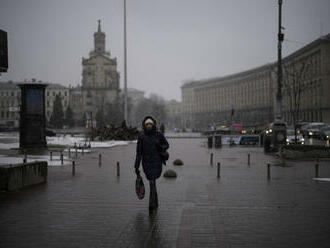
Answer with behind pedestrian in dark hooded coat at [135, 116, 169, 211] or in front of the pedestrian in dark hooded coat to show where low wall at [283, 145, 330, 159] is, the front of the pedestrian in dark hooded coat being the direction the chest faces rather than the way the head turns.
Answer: behind

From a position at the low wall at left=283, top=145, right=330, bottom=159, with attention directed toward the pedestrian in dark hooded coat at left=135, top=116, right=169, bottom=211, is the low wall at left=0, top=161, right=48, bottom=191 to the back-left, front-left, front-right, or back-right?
front-right

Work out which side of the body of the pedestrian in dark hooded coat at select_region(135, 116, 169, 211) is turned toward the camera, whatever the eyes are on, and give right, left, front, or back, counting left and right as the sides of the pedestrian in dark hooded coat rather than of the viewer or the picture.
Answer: front

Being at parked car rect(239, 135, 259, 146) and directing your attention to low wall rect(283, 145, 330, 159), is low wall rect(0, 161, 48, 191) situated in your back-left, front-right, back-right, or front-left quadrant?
front-right

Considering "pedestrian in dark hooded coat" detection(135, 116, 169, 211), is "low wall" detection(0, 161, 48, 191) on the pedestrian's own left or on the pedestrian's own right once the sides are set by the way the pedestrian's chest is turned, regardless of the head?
on the pedestrian's own right

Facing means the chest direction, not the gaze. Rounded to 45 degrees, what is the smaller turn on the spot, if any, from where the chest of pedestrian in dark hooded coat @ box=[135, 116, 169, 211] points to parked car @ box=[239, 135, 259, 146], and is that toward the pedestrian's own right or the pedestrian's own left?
approximately 180°
